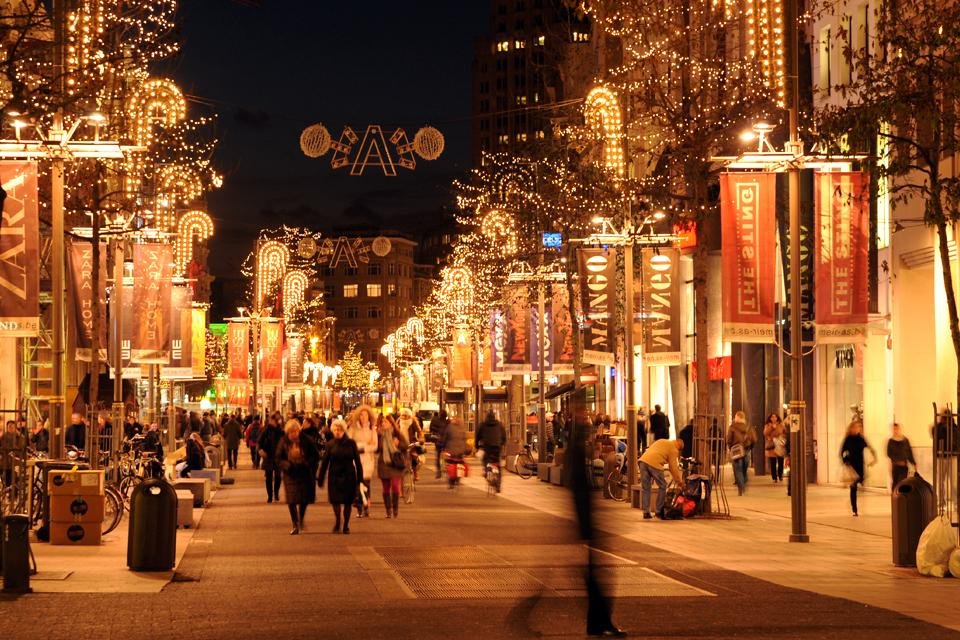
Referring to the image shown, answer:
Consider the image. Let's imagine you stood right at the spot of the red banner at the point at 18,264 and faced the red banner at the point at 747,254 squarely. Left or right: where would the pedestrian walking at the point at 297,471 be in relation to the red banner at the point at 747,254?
left

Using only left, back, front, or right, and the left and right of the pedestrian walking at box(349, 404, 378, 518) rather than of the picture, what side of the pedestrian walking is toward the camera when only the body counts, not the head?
front

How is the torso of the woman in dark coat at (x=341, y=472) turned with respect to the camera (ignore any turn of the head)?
toward the camera

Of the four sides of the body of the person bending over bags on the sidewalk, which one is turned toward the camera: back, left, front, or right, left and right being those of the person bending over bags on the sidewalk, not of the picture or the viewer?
right

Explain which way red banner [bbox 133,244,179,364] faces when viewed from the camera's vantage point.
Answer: facing the viewer

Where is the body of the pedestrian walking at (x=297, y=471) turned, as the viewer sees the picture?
toward the camera

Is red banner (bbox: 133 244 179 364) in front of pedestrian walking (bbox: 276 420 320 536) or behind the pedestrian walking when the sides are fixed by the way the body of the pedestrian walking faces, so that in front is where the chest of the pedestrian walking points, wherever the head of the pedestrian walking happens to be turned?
behind

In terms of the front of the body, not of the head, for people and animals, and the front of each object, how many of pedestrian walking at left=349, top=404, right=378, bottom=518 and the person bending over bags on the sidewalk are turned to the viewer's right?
1
